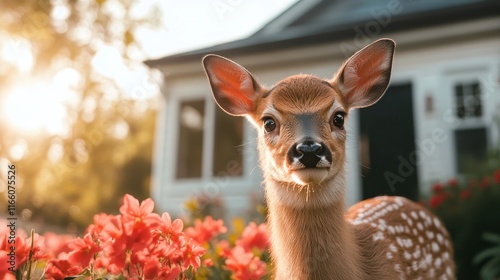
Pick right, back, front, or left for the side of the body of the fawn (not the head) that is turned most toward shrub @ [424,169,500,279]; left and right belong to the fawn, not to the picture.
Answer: back

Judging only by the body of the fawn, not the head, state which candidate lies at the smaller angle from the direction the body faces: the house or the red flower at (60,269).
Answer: the red flower

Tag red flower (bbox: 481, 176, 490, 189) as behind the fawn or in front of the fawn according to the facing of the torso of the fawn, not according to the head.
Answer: behind

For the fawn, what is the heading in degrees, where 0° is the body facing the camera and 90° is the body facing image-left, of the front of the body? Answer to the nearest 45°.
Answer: approximately 45°

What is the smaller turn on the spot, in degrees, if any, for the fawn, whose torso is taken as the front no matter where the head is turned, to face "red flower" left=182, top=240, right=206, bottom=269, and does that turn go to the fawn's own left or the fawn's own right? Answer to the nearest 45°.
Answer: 0° — it already faces it

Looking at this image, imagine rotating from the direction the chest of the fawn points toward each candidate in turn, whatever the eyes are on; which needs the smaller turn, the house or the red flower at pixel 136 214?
the red flower

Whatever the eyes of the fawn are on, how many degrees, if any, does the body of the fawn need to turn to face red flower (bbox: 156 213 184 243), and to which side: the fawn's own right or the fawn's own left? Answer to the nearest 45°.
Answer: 0° — it already faces it
